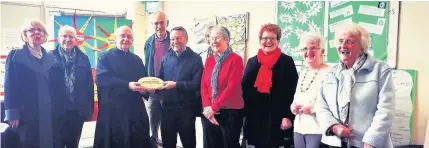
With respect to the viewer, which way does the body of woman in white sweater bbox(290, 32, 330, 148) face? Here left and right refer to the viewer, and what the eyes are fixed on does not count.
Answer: facing the viewer and to the left of the viewer

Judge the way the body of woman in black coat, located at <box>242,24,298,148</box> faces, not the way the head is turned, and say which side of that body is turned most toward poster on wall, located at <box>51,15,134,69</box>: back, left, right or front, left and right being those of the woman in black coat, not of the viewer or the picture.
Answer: right

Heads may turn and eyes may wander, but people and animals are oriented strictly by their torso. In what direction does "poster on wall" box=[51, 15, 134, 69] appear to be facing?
toward the camera

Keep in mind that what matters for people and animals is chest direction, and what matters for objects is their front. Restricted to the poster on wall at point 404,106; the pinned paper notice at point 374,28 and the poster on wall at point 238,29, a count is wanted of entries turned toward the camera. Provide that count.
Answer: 3

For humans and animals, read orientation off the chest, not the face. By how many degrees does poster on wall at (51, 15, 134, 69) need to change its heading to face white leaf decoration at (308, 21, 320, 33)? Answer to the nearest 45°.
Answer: approximately 90° to its left

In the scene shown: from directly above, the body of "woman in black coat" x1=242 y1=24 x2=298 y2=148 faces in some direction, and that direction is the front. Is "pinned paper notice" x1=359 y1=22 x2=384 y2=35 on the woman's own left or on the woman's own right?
on the woman's own left

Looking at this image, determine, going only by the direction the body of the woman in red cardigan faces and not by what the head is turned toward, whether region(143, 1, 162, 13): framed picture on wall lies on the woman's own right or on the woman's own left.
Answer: on the woman's own right

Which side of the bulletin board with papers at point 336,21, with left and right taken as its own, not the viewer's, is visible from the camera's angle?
front
